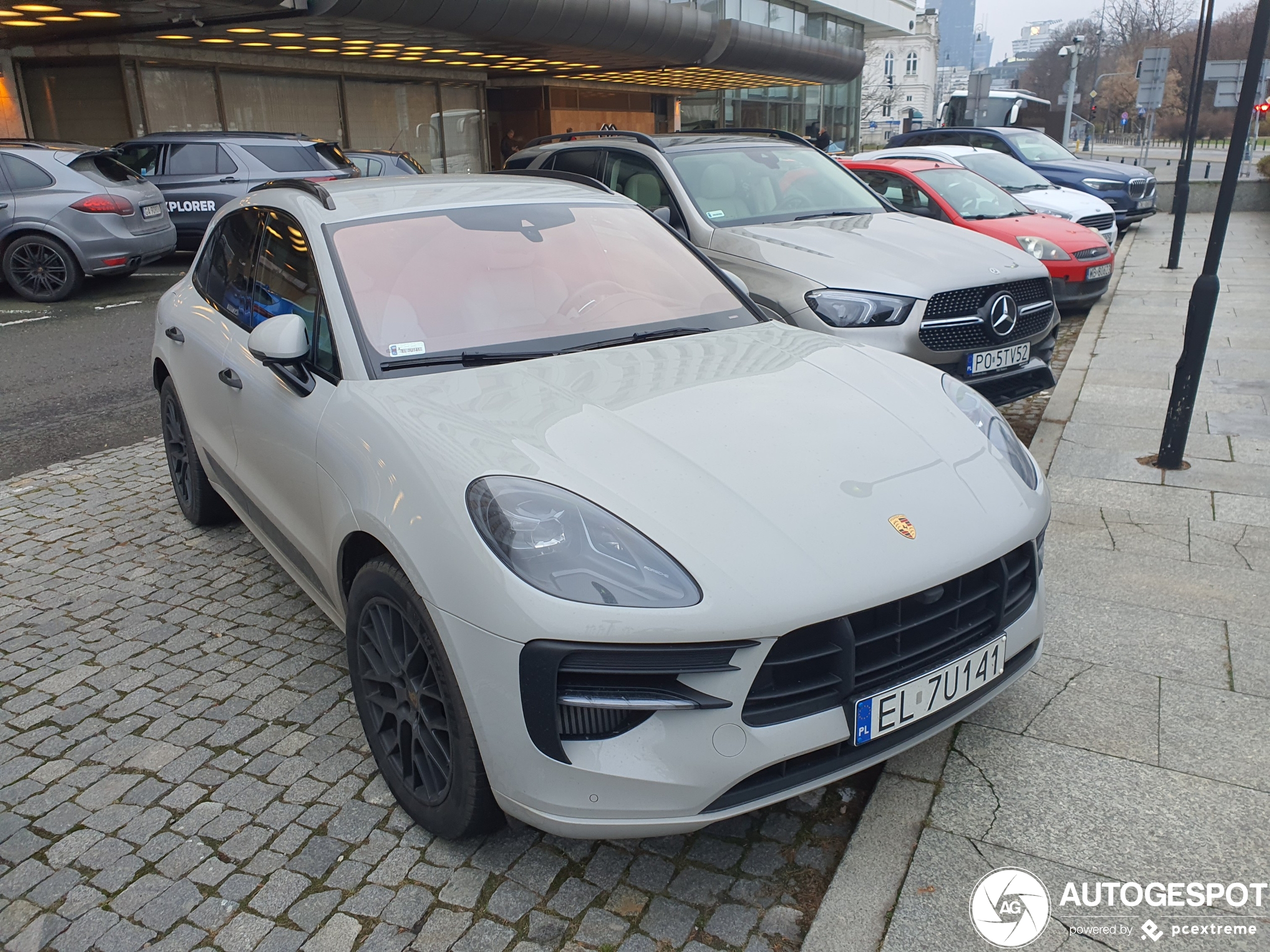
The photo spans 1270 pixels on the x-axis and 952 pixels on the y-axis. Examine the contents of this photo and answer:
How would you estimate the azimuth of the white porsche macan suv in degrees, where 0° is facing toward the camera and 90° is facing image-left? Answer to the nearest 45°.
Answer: approximately 315°

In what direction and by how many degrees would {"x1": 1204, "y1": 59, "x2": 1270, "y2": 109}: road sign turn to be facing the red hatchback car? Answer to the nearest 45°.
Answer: approximately 180°

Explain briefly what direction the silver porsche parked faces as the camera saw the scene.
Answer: facing away from the viewer and to the left of the viewer

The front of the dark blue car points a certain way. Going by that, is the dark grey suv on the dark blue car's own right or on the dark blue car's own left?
on the dark blue car's own right

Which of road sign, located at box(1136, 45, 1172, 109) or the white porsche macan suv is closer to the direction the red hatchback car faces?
the white porsche macan suv

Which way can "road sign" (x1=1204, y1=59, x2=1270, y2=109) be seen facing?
away from the camera

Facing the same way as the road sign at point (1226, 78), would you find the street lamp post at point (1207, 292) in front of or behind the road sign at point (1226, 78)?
behind

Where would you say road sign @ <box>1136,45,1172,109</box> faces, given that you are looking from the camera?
facing away from the viewer

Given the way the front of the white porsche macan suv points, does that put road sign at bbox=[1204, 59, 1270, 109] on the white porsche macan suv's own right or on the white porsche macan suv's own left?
on the white porsche macan suv's own left

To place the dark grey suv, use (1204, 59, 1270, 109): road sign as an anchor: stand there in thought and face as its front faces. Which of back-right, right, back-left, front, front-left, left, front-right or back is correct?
back-left

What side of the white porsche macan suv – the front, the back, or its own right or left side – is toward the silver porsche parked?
back

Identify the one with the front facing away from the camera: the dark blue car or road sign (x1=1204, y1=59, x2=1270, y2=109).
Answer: the road sign
